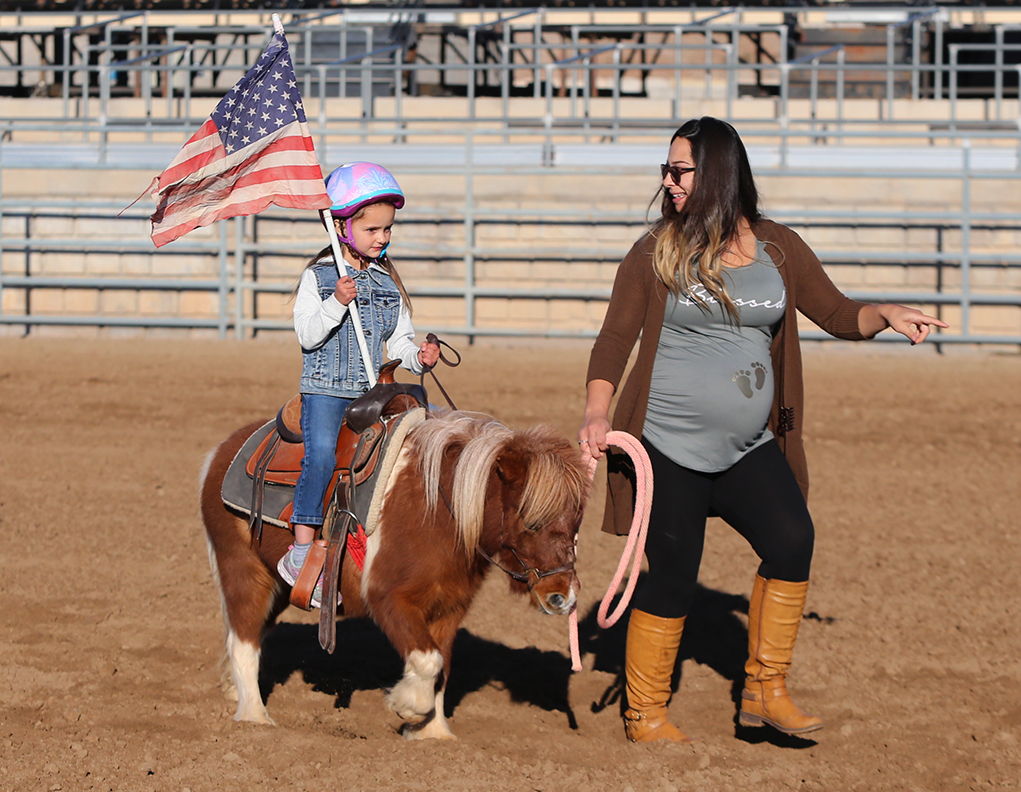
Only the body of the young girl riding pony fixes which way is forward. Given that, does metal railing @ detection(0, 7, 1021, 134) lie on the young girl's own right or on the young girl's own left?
on the young girl's own left

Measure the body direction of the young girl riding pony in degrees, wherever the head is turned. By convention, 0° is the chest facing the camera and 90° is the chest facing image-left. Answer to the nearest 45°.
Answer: approximately 315°

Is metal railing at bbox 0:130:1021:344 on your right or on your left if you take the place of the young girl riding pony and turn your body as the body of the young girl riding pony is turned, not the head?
on your left
